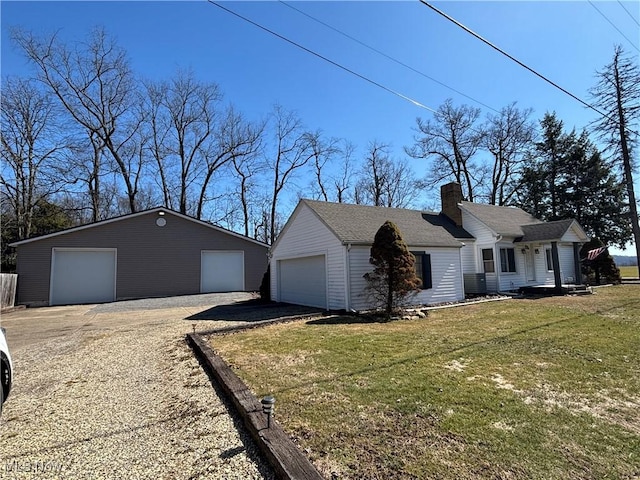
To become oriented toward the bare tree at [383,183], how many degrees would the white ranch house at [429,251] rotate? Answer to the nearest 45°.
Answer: approximately 135° to its left

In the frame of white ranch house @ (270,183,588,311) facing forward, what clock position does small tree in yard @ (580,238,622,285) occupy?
The small tree in yard is roughly at 9 o'clock from the white ranch house.

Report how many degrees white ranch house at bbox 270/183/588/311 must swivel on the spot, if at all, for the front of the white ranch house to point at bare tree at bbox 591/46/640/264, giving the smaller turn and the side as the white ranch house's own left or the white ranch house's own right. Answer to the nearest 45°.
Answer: approximately 90° to the white ranch house's own left

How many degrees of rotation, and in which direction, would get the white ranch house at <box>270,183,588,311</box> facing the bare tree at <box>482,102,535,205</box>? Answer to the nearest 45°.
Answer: approximately 135° to its left

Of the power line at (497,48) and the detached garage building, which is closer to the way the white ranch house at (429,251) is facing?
the power line

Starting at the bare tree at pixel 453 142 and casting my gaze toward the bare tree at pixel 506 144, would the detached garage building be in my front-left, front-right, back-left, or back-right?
back-right

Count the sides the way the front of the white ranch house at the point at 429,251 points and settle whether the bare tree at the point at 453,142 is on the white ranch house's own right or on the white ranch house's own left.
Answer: on the white ranch house's own left

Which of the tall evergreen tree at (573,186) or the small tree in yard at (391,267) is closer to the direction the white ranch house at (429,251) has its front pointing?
the small tree in yard

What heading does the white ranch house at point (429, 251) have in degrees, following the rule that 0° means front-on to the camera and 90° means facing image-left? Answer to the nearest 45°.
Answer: approximately 315°
